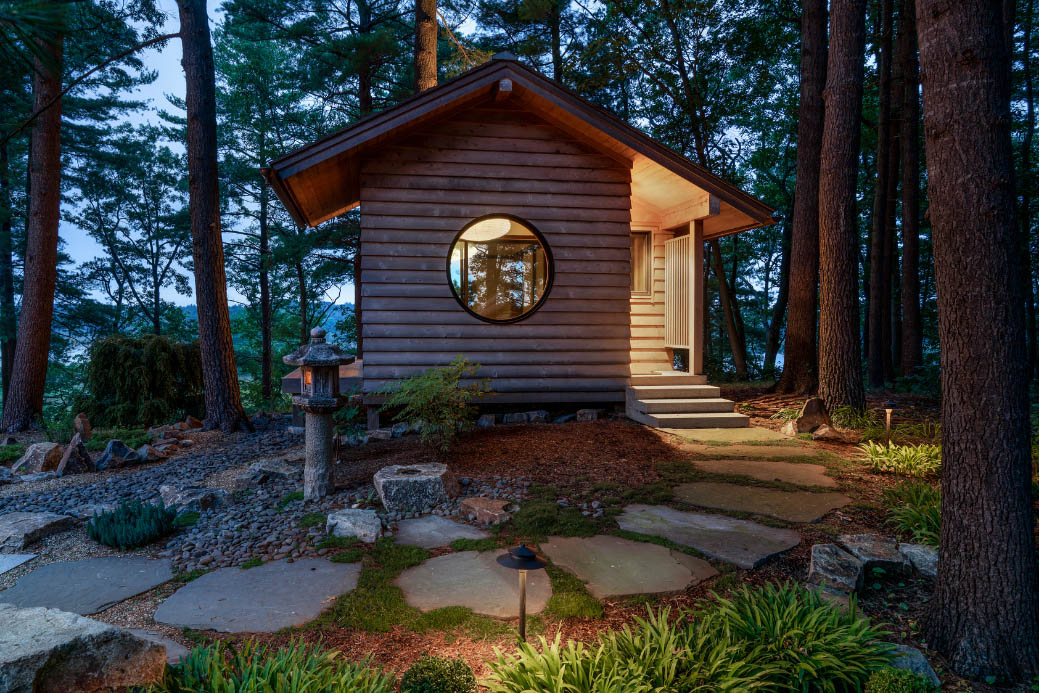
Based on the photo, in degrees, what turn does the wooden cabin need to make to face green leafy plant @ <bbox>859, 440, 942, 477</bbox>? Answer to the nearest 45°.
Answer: approximately 45° to its left

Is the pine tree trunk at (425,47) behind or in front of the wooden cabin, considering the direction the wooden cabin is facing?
behind

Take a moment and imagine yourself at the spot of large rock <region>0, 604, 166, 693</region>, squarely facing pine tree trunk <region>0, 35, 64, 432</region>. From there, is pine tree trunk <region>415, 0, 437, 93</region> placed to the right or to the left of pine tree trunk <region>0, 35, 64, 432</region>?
right

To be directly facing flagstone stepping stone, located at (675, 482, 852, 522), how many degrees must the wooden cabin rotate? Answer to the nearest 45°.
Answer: approximately 45° to its left

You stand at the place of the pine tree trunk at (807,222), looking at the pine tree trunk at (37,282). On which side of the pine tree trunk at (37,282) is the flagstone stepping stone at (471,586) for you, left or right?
left
